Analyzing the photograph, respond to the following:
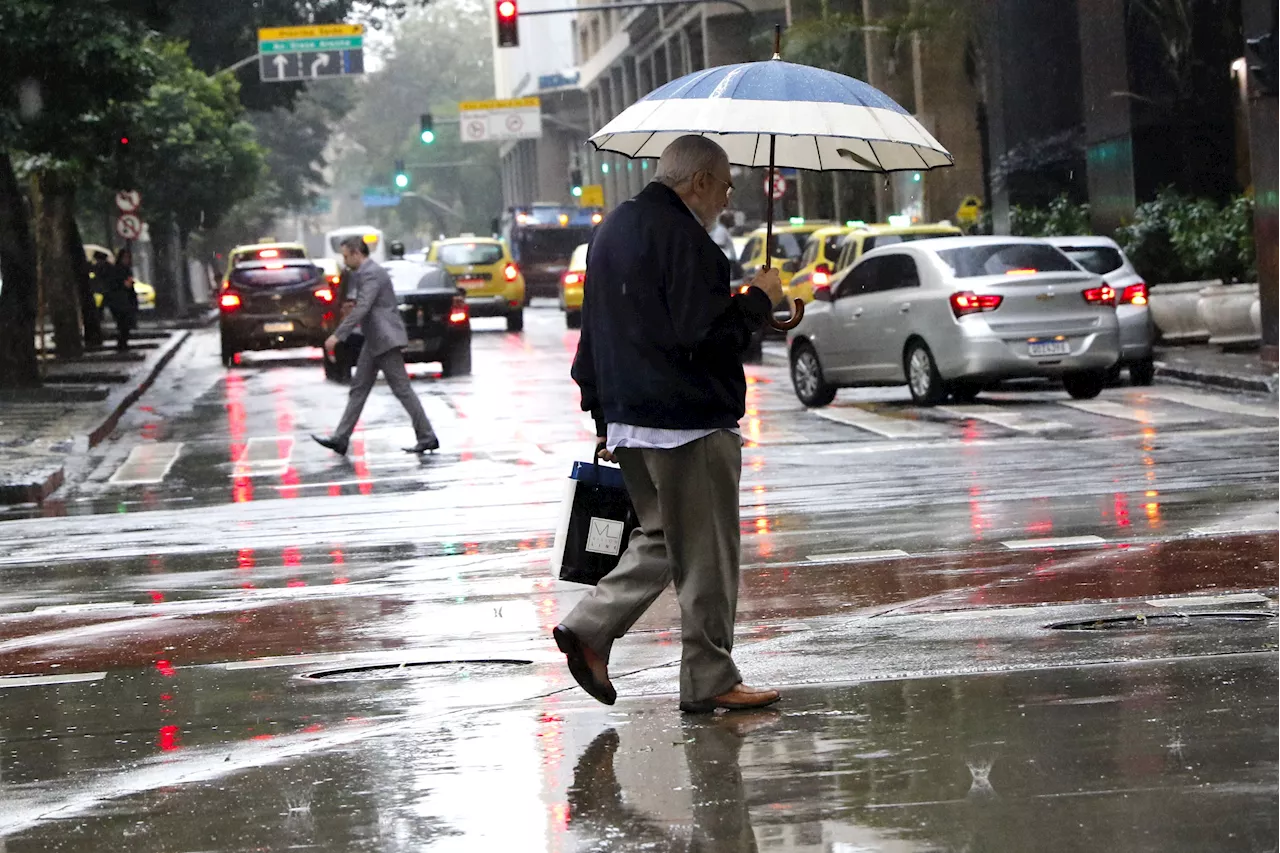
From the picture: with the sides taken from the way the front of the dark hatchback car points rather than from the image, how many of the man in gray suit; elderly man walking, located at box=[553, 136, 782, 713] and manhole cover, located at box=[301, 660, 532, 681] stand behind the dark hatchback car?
3

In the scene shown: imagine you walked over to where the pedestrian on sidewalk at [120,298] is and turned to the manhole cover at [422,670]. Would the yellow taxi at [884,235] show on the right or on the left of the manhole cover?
left

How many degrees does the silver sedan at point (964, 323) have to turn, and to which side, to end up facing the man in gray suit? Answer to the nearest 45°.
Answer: approximately 90° to its left

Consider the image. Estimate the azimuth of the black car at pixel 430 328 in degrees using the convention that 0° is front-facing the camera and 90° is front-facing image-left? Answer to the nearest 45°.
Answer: approximately 180°

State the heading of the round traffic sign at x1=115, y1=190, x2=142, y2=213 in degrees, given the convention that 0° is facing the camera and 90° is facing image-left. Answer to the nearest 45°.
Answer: approximately 0°

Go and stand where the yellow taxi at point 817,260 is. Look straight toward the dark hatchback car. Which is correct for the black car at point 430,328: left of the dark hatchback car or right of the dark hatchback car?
left

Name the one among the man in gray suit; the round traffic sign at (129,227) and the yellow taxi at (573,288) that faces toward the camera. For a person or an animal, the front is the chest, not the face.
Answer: the round traffic sign

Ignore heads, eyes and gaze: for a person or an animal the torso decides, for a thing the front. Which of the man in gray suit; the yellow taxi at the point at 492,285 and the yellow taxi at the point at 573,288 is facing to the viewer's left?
the man in gray suit

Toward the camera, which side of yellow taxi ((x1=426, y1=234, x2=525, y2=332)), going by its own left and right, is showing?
back

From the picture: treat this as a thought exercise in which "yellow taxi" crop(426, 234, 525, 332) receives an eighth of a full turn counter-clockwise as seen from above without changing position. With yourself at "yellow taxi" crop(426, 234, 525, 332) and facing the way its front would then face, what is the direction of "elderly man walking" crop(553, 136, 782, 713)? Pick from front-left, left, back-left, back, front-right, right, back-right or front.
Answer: back-left

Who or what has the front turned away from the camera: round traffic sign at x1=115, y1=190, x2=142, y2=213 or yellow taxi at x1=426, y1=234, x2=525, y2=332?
the yellow taxi

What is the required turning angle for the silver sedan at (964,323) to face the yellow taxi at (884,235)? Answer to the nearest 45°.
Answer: approximately 45° to its right

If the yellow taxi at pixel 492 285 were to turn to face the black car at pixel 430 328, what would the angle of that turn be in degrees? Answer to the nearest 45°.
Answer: approximately 180°

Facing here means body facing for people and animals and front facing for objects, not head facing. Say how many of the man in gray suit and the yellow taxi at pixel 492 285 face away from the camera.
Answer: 1

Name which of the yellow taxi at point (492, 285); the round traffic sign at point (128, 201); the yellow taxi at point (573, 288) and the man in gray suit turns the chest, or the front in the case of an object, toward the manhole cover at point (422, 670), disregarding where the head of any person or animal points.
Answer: the round traffic sign
